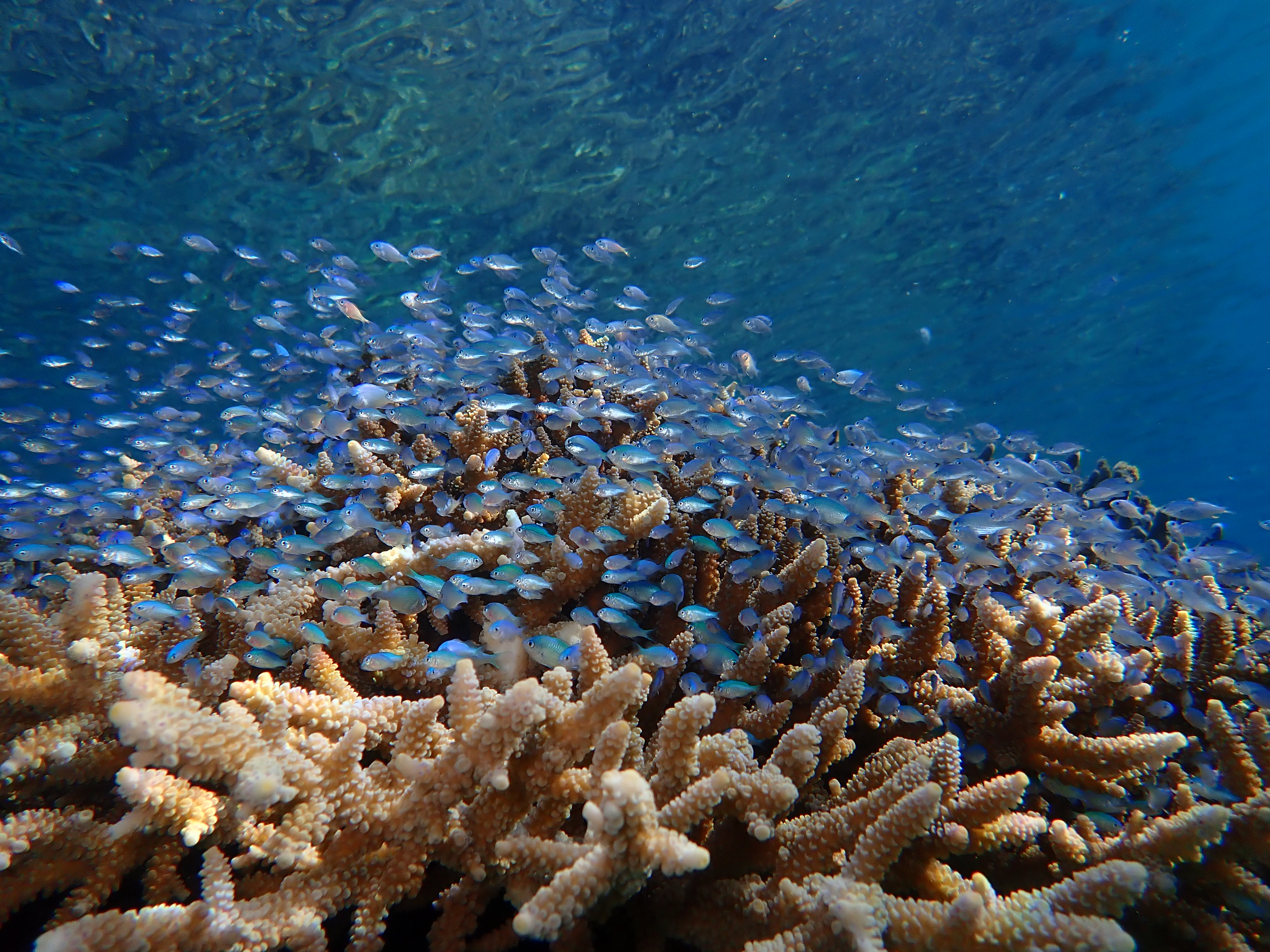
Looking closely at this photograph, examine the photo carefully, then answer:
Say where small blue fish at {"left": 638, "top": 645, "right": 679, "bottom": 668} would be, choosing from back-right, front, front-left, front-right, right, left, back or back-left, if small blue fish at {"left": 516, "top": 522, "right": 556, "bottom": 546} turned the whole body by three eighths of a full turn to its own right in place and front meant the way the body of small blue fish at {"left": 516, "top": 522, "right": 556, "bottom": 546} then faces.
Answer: right

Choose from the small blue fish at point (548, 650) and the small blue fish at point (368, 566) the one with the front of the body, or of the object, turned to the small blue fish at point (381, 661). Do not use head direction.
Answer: the small blue fish at point (548, 650)

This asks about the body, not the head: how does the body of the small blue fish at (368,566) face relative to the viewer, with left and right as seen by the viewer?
facing to the left of the viewer

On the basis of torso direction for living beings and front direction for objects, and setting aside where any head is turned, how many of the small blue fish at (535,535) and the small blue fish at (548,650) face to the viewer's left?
2

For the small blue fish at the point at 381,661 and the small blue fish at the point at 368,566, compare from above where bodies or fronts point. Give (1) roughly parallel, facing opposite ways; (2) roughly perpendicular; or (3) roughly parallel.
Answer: roughly parallel

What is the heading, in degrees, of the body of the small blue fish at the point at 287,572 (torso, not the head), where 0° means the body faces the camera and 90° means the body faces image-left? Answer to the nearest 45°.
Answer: approximately 90°

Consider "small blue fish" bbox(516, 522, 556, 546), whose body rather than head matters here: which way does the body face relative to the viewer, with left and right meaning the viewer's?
facing to the left of the viewer

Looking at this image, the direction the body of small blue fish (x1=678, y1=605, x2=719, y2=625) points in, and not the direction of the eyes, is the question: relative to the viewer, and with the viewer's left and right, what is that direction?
facing to the left of the viewer

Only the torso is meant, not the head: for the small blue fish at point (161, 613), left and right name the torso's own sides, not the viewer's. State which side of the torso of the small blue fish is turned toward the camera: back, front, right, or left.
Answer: left

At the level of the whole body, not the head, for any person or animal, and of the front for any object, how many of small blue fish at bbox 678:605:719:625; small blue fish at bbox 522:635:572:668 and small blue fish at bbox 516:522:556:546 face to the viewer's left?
3

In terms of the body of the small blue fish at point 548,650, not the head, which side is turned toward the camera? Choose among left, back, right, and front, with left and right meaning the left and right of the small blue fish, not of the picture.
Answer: left

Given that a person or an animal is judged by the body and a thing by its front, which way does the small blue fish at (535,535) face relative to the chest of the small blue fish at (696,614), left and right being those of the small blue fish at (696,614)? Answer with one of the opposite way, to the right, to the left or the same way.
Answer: the same way

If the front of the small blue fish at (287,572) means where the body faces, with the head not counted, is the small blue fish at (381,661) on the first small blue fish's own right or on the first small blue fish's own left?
on the first small blue fish's own left

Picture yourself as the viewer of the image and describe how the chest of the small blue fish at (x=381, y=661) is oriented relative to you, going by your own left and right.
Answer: facing to the left of the viewer
